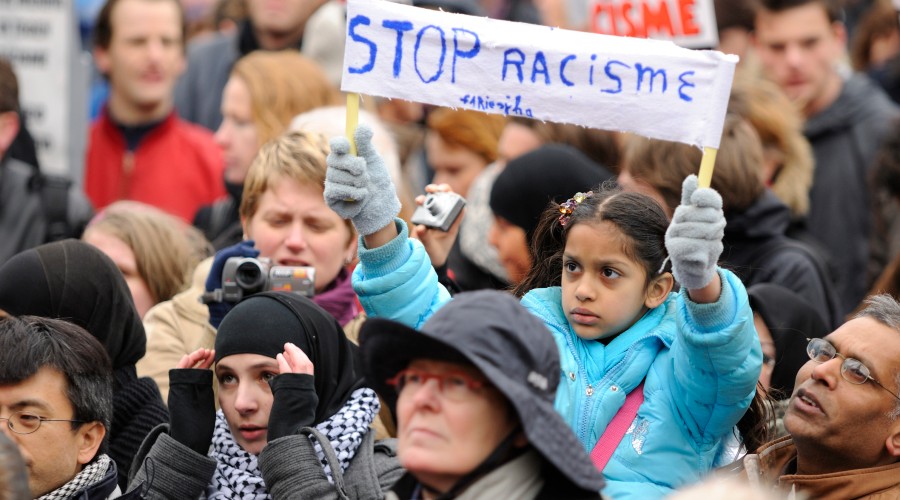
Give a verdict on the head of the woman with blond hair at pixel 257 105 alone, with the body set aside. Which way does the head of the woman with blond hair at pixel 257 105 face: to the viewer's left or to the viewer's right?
to the viewer's left

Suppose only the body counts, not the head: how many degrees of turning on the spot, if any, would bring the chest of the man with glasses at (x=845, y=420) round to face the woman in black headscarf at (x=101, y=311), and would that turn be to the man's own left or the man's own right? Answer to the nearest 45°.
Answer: approximately 45° to the man's own right

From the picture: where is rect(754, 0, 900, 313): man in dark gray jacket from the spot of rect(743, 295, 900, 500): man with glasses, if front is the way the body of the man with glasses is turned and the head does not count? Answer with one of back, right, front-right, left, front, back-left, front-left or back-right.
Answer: back-right

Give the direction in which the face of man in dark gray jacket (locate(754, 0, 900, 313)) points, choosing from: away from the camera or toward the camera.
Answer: toward the camera

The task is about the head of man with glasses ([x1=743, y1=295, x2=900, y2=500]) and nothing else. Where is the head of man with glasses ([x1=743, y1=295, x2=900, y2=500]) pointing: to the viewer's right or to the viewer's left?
to the viewer's left
